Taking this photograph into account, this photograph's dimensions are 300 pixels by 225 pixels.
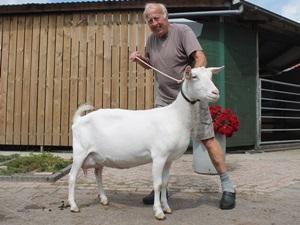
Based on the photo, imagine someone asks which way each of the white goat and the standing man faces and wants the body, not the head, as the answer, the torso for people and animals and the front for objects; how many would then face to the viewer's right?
1

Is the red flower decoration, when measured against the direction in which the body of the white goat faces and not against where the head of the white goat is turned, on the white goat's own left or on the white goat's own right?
on the white goat's own left

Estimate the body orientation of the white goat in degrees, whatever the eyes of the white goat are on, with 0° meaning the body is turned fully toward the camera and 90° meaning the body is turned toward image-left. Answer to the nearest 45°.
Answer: approximately 270°

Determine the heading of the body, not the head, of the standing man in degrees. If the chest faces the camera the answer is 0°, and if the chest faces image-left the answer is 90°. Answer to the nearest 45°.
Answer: approximately 45°

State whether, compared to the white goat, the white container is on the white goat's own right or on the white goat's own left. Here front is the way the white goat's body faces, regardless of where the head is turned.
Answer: on the white goat's own left
